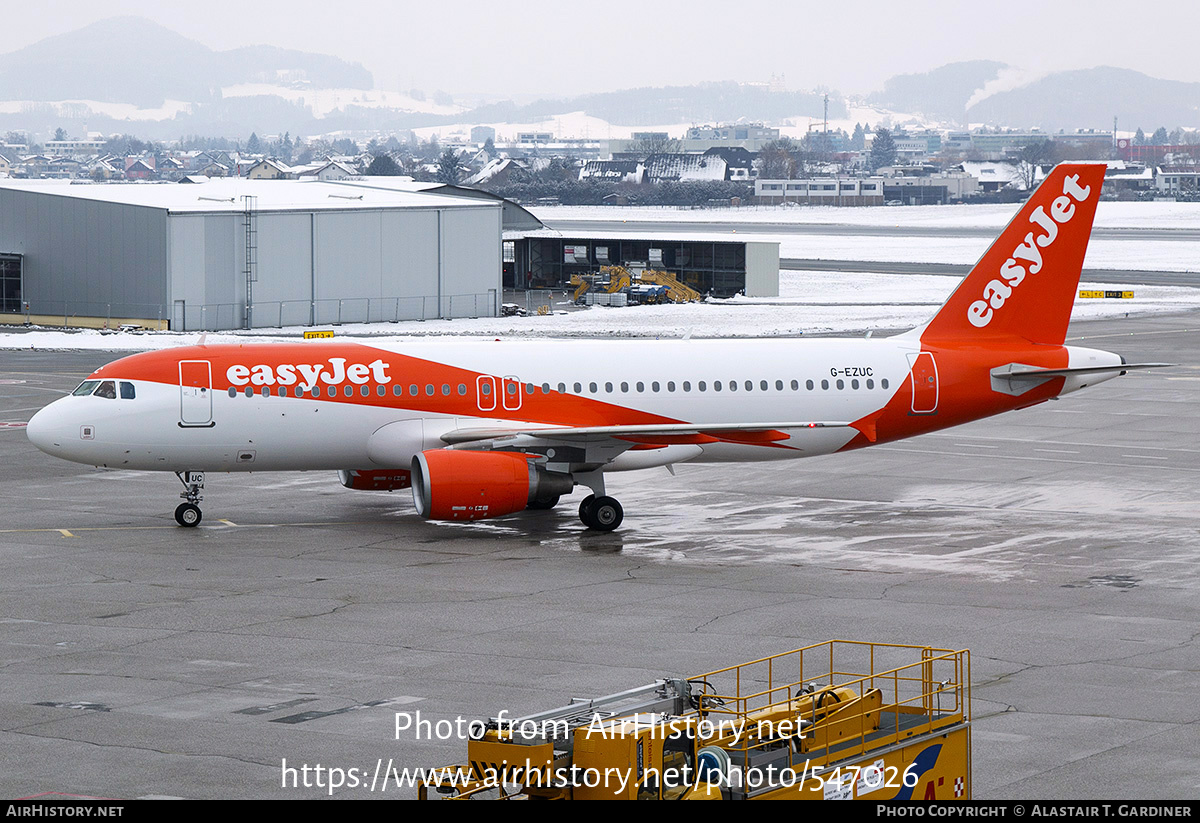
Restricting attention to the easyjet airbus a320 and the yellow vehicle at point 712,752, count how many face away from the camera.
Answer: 0

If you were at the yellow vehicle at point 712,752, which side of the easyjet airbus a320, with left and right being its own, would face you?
left

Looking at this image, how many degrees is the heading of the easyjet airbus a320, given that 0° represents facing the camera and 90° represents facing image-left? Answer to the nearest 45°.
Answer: approximately 90°
